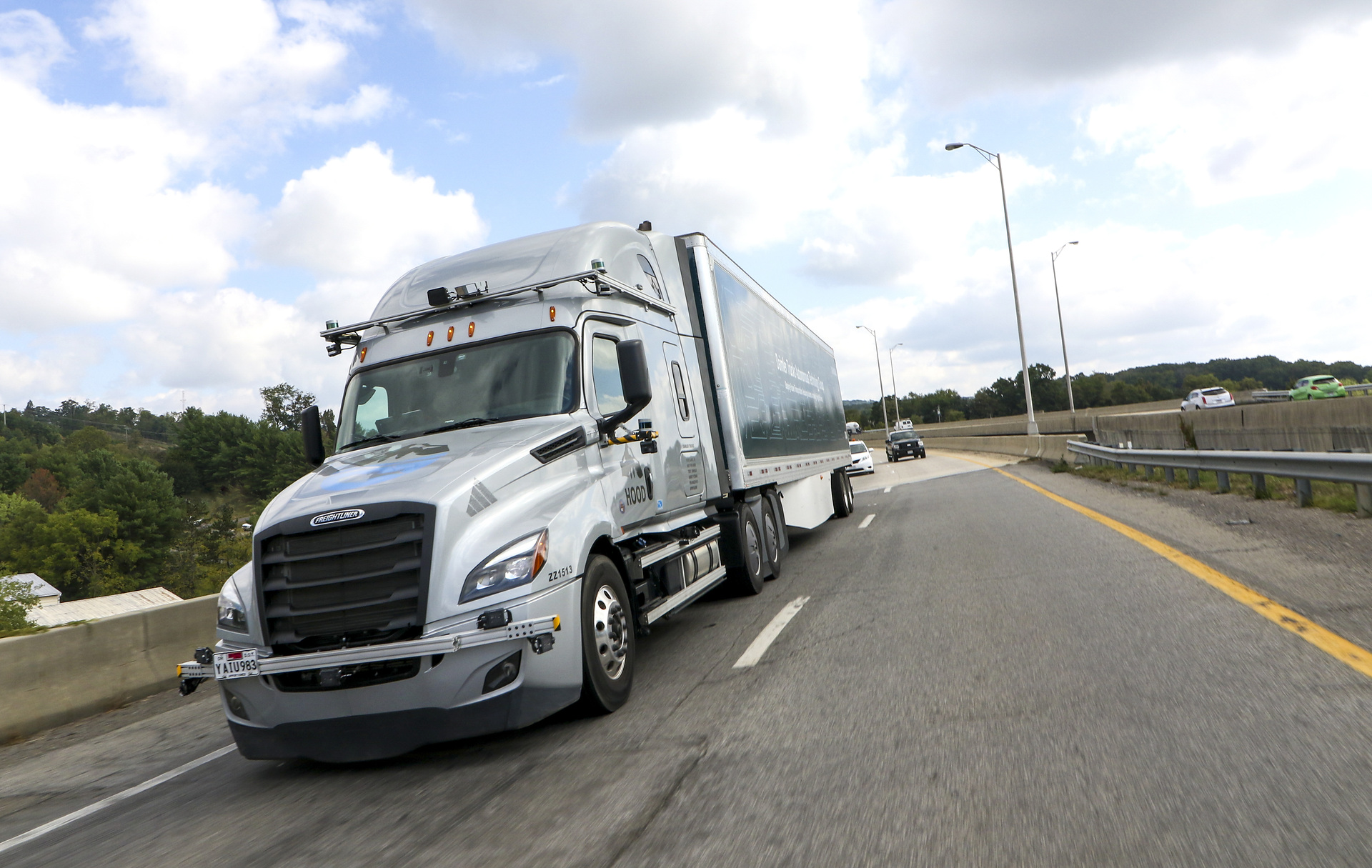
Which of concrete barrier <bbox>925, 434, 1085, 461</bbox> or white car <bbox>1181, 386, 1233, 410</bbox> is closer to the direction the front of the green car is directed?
the white car

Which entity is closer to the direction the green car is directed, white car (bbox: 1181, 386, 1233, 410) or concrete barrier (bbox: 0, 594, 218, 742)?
the white car

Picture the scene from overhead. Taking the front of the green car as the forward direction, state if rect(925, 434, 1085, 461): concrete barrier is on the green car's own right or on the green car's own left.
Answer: on the green car's own left

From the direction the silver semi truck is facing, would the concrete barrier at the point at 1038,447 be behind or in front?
behind

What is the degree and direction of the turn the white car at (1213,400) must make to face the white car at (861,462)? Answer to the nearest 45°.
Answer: approximately 90° to its left

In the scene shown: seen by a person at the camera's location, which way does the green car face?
facing away from the viewer and to the left of the viewer
